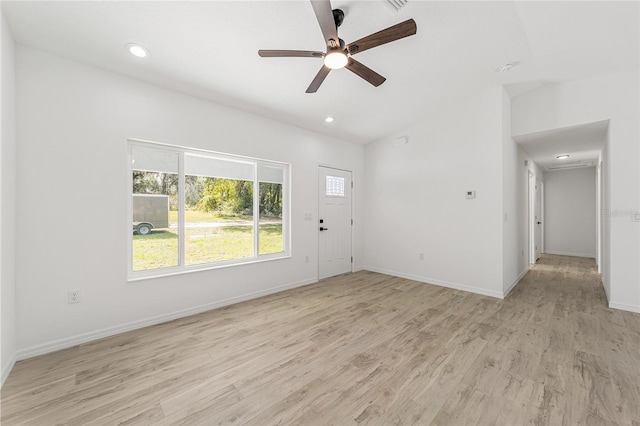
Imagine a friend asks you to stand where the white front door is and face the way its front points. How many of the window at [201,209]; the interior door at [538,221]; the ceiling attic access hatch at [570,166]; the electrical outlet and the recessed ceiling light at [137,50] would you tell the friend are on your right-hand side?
3

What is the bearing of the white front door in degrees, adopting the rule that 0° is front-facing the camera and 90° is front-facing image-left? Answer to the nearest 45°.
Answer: approximately 315°

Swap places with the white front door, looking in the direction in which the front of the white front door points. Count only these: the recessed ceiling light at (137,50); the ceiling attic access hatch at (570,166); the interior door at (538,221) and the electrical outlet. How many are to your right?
2

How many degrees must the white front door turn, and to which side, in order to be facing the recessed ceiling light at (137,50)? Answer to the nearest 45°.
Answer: approximately 90° to its right

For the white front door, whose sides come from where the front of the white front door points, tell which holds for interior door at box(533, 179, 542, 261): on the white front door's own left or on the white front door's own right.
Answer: on the white front door's own left

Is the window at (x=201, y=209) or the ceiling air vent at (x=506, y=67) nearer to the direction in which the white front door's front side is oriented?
the ceiling air vent

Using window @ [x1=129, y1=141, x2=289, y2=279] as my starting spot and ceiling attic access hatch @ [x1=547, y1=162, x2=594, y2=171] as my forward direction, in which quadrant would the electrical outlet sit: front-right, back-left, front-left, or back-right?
back-right

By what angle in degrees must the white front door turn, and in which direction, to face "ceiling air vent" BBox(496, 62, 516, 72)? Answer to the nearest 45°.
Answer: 0° — it already faces it

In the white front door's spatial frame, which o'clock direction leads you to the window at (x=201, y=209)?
The window is roughly at 3 o'clock from the white front door.

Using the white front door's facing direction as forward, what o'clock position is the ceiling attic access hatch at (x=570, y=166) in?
The ceiling attic access hatch is roughly at 10 o'clock from the white front door.
